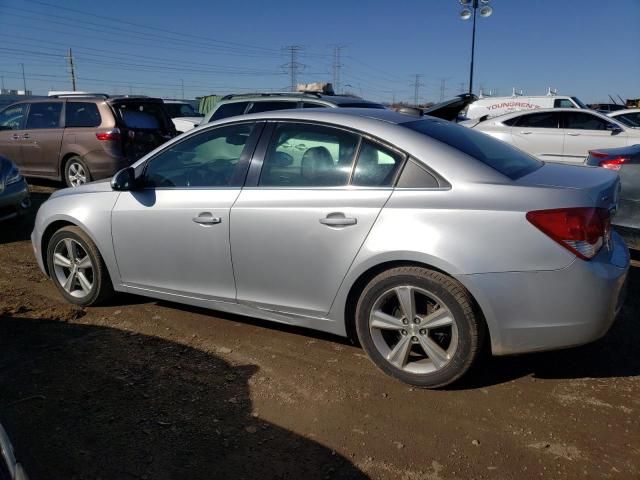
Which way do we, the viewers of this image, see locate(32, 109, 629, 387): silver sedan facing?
facing away from the viewer and to the left of the viewer

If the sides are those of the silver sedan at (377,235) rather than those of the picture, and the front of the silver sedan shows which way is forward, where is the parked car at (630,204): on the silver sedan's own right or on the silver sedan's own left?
on the silver sedan's own right

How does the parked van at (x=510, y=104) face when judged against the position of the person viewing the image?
facing to the right of the viewer

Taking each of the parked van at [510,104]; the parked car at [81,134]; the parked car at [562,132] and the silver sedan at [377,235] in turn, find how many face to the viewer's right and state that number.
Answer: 2

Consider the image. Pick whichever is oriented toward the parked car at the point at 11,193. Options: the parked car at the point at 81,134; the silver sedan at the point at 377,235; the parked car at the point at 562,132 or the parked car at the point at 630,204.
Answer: the silver sedan

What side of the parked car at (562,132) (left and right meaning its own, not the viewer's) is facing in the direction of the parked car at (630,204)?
right

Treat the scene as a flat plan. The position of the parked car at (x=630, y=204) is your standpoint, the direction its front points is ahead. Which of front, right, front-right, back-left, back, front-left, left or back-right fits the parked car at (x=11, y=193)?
back-left

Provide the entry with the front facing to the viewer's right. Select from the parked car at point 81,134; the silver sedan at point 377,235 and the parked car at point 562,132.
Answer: the parked car at point 562,132

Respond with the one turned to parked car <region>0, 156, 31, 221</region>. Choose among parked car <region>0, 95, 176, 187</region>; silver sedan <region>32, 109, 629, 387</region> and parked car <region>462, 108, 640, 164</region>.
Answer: the silver sedan

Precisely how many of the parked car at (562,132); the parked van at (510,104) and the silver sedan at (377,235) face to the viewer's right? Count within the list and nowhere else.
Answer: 2

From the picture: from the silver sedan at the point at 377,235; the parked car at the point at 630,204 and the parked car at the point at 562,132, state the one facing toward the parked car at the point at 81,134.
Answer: the silver sedan
